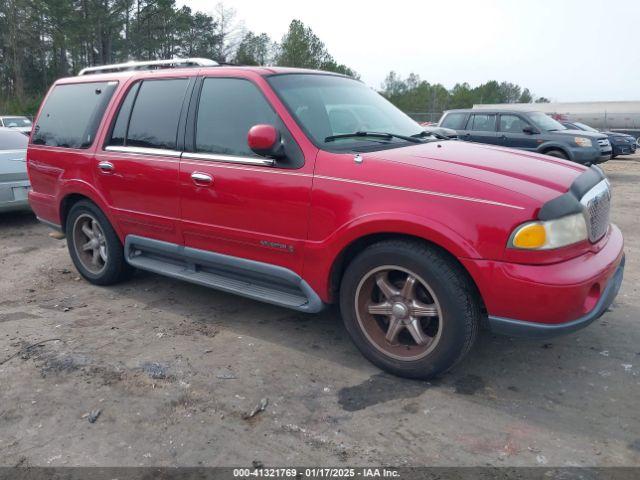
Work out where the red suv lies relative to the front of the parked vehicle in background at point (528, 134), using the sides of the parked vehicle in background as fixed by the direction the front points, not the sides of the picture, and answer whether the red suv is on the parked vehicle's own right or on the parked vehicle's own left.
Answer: on the parked vehicle's own right

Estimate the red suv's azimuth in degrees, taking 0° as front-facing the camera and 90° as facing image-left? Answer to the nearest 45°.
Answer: approximately 315°

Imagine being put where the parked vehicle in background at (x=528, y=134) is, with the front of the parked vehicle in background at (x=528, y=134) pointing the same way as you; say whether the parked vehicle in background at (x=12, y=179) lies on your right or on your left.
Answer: on your right

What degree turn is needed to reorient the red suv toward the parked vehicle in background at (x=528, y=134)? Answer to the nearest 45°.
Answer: approximately 90° to its left

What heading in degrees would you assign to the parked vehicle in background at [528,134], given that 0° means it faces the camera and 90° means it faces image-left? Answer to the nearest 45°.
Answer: approximately 315°

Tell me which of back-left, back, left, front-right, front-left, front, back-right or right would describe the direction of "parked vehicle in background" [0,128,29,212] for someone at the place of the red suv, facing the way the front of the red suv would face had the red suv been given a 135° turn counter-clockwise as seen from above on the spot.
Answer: front-left
